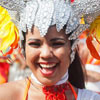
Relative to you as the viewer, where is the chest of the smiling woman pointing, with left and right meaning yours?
facing the viewer
